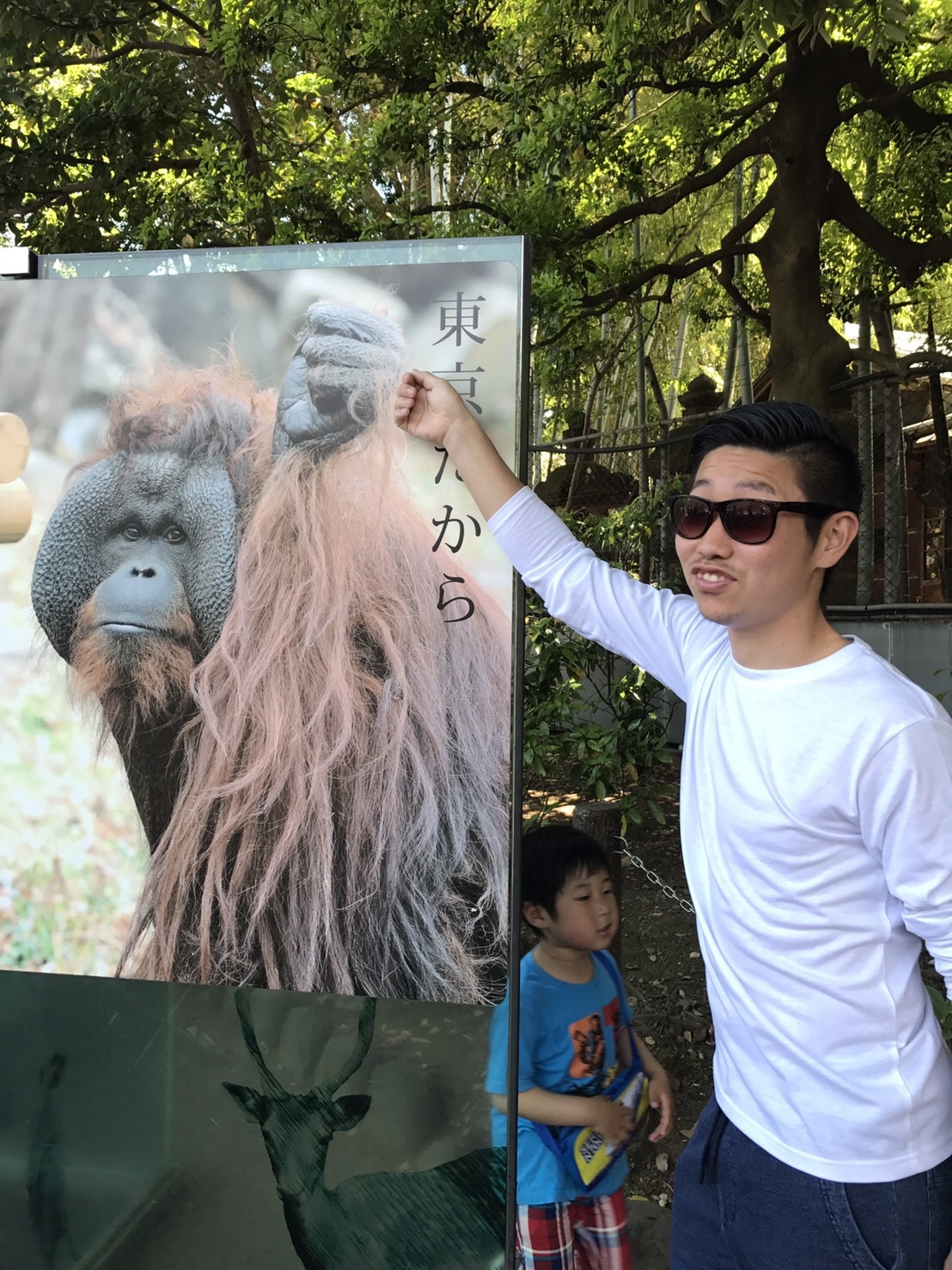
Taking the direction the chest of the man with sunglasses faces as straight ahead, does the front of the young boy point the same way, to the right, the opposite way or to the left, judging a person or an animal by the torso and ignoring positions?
to the left

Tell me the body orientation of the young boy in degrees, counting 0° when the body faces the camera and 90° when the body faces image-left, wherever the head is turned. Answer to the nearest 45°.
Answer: approximately 315°

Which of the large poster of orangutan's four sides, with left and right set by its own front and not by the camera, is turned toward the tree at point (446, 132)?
back

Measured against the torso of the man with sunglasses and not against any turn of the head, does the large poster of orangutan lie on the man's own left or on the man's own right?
on the man's own right

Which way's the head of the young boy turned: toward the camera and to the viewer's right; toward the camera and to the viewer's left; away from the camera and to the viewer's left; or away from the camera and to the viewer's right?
toward the camera and to the viewer's right

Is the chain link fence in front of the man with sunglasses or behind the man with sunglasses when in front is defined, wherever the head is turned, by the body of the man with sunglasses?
behind

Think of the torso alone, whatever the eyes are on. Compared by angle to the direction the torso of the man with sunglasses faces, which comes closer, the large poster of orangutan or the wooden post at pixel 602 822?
the large poster of orangutan

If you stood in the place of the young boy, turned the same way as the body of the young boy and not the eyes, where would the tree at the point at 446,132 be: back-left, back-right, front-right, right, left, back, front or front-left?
back-left
